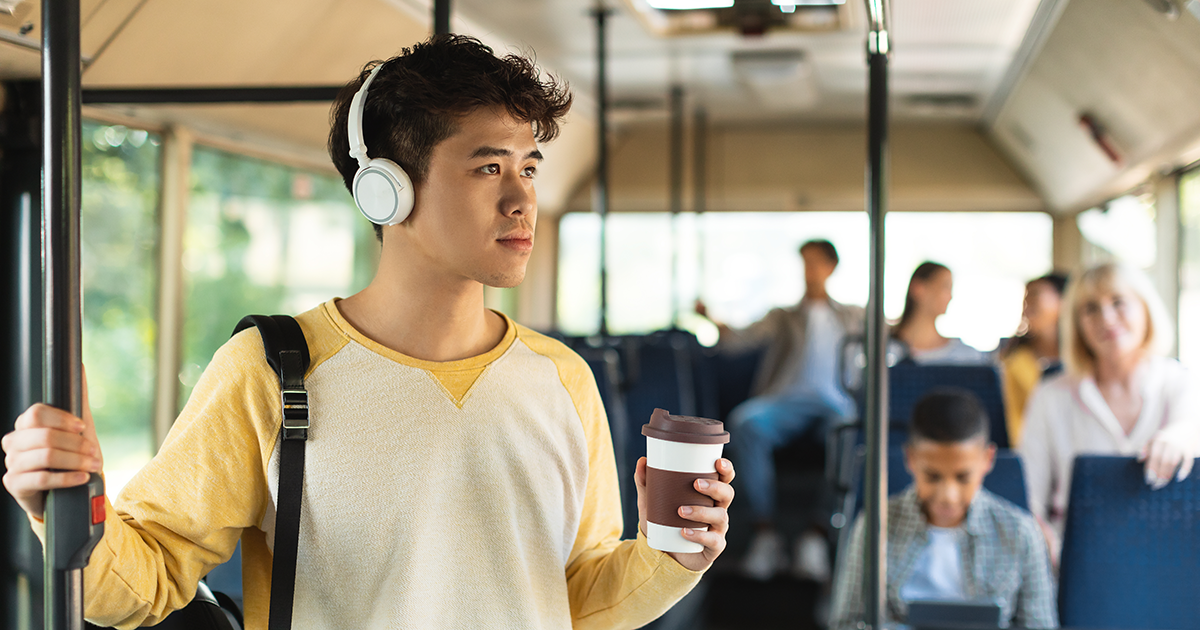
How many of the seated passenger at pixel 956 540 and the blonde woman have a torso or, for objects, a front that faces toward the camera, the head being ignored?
2

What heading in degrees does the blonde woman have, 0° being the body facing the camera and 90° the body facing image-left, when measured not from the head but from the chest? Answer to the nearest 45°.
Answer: approximately 0°

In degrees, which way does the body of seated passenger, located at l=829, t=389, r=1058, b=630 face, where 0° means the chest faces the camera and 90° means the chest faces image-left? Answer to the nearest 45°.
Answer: approximately 0°

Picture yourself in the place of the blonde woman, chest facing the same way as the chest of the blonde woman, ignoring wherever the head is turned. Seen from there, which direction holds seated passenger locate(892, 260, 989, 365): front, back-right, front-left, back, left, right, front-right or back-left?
back-right

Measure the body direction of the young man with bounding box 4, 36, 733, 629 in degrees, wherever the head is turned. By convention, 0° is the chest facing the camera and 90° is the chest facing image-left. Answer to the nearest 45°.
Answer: approximately 315°

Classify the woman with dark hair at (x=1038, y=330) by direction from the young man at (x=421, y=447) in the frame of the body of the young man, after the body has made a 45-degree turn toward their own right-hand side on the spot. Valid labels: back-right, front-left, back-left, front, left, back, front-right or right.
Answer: back-left

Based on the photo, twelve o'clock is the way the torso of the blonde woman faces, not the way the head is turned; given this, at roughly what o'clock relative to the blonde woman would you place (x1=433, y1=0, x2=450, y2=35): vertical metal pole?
The vertical metal pole is roughly at 1 o'clock from the blonde woman.

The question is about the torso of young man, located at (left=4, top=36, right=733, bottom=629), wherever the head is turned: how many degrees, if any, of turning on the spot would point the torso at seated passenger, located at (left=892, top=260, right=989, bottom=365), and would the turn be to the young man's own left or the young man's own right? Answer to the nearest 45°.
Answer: approximately 90° to the young man's own left

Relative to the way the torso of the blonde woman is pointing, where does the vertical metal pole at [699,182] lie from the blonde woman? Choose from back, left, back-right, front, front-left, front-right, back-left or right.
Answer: back-right
